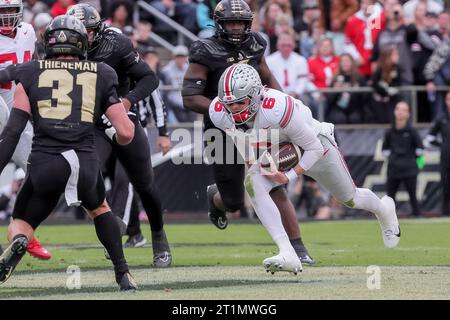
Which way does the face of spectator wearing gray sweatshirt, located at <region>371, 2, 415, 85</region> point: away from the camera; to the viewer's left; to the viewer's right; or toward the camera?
toward the camera

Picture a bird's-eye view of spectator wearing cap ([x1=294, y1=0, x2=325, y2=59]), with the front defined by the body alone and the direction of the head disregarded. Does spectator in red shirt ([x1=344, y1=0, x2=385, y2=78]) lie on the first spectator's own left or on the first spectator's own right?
on the first spectator's own left

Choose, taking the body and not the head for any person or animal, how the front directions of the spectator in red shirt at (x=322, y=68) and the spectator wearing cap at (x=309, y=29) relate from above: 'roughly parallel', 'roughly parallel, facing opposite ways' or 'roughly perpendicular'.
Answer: roughly parallel

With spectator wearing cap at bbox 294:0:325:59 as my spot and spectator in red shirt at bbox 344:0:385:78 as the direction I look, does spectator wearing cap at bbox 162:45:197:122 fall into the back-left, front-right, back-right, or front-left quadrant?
back-right

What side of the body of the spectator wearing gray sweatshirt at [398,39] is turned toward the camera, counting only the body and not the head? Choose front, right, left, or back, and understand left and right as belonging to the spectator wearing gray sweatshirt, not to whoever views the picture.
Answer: front

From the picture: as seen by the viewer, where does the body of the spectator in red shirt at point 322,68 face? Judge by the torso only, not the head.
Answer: toward the camera

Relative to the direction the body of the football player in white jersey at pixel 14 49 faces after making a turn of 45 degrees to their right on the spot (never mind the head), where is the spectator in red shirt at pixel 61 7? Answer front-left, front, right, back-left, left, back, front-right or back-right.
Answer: back-right

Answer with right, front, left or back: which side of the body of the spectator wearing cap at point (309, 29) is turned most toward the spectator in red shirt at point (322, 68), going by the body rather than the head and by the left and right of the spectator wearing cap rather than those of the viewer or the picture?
front

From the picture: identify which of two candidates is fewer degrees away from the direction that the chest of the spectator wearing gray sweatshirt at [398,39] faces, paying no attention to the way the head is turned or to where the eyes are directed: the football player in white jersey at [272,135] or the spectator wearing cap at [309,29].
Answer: the football player in white jersey

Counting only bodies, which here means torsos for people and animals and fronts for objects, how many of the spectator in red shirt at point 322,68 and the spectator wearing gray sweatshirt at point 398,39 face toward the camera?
2

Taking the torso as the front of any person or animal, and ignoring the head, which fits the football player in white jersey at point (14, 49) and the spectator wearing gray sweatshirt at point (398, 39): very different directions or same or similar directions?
same or similar directions

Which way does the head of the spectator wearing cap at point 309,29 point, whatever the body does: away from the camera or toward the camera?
toward the camera

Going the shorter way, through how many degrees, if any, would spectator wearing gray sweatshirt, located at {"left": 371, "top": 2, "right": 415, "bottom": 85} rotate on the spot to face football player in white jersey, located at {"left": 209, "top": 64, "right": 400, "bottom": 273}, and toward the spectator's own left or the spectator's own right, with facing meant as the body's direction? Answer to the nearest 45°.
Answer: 0° — they already face them

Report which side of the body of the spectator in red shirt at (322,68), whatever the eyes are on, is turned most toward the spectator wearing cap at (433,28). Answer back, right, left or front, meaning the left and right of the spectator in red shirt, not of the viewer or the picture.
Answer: left

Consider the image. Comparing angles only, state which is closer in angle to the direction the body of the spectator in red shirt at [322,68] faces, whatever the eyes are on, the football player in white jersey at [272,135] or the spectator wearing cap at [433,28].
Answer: the football player in white jersey

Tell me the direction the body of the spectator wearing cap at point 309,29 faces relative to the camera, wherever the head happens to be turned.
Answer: toward the camera

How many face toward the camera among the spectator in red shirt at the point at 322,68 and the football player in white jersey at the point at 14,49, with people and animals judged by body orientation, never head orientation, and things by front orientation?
2

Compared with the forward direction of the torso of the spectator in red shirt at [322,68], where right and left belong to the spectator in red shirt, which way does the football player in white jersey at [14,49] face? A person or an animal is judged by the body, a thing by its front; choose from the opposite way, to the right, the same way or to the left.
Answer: the same way

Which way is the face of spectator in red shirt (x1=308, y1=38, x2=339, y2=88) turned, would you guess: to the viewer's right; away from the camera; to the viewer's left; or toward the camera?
toward the camera
